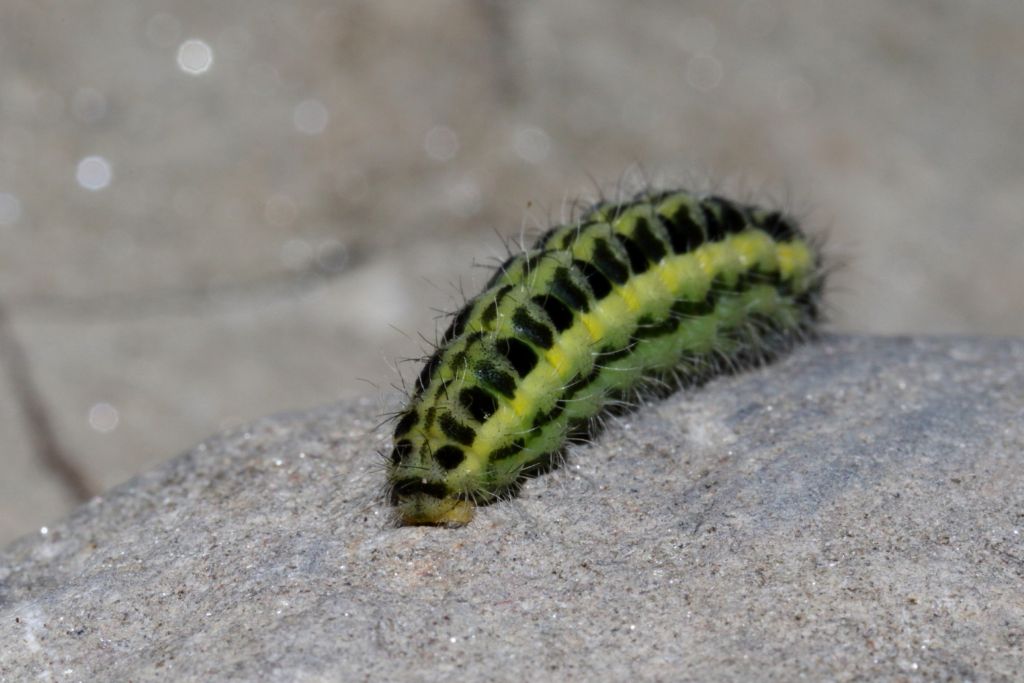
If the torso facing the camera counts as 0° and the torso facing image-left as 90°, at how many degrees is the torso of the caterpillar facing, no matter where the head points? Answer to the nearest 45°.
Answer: approximately 45°
